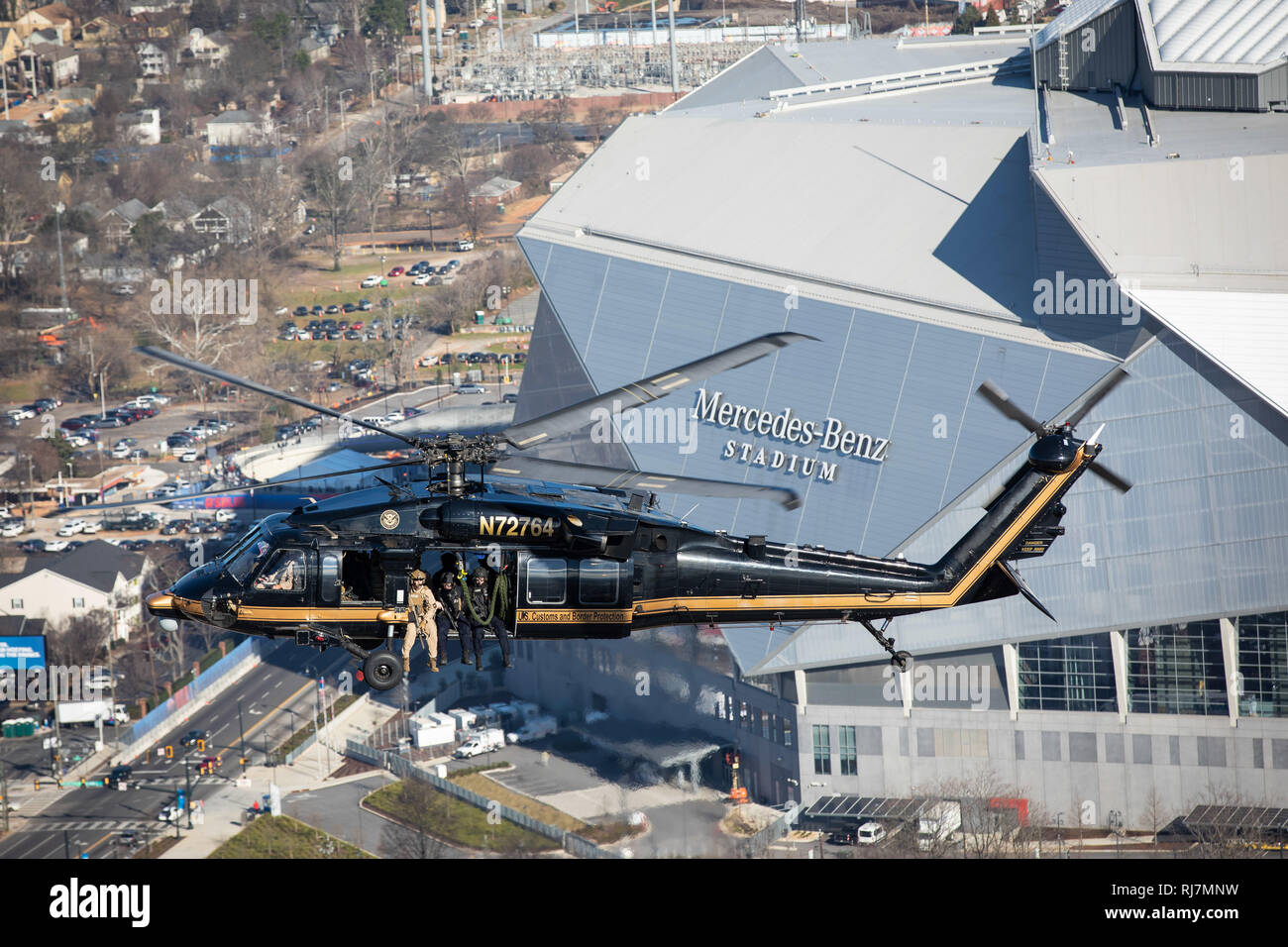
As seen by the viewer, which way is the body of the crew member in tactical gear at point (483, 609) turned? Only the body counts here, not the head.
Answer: toward the camera

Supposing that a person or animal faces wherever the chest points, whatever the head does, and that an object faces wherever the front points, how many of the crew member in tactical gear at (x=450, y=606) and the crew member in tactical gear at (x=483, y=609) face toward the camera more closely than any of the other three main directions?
2

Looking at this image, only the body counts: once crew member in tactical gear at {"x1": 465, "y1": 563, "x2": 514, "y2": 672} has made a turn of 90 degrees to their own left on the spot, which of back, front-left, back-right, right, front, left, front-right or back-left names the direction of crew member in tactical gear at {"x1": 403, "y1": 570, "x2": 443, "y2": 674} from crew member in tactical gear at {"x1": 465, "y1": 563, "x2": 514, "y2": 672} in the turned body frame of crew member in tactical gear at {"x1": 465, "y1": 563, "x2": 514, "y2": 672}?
back

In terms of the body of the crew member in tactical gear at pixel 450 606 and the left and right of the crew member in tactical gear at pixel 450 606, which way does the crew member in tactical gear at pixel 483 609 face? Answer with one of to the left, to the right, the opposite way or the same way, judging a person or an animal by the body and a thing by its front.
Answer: the same way

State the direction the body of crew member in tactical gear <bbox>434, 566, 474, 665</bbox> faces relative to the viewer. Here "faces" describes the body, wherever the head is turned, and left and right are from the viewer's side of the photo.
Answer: facing the viewer

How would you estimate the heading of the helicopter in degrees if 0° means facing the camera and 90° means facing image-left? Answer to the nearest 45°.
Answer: approximately 90°
